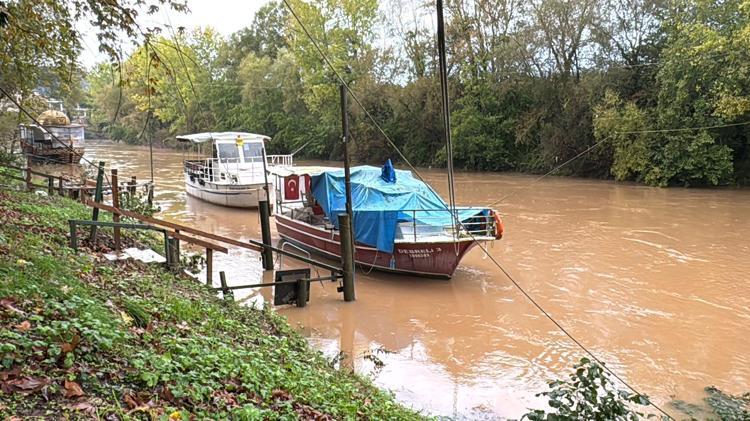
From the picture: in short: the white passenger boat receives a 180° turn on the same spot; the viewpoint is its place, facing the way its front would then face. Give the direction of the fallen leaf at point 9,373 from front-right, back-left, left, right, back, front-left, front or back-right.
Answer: back-left

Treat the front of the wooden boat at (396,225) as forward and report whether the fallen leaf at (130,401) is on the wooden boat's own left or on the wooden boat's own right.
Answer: on the wooden boat's own right

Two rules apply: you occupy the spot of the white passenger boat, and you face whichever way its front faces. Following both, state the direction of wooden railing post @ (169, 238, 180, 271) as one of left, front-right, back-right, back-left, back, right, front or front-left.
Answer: front-right

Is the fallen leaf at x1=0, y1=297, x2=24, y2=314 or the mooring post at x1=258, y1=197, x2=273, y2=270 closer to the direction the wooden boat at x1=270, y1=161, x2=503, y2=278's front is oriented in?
the fallen leaf

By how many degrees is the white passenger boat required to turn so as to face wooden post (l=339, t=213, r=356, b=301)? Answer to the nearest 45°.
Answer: approximately 45° to its right

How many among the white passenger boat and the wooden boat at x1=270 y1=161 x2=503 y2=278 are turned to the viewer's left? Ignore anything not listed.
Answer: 0

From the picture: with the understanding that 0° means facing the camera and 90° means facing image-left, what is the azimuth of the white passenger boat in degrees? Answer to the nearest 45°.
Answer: approximately 315°

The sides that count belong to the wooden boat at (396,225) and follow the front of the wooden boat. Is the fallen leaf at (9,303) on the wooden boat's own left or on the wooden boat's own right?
on the wooden boat's own right

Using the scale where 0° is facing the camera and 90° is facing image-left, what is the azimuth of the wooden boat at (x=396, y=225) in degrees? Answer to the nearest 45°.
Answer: approximately 315°

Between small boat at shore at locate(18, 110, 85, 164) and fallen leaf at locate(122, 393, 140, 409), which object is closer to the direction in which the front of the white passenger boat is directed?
the fallen leaf

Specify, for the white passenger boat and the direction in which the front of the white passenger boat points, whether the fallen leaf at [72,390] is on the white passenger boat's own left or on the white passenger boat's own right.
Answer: on the white passenger boat's own right
